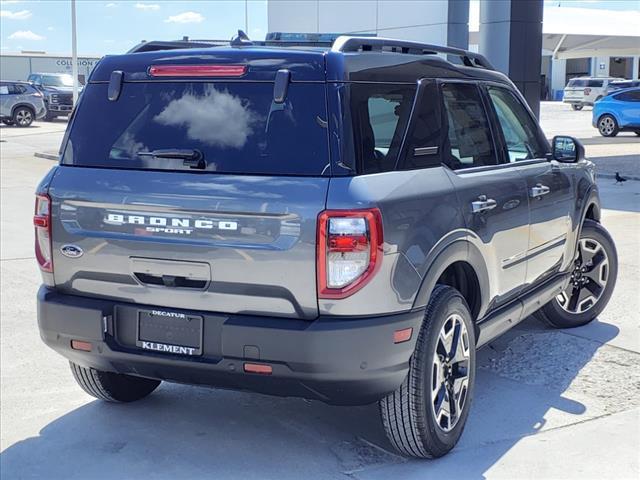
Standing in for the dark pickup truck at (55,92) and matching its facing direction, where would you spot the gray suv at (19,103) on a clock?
The gray suv is roughly at 2 o'clock from the dark pickup truck.

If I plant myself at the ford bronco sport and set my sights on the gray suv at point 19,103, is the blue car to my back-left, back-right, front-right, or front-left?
front-right

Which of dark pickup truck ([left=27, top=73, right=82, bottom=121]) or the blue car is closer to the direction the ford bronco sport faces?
the blue car

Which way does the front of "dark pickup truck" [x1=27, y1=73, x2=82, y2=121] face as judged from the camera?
facing the viewer and to the right of the viewer

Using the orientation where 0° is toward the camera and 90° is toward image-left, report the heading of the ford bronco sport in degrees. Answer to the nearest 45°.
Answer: approximately 225°

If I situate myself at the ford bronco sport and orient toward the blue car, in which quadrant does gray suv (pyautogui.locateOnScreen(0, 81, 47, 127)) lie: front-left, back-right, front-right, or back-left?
front-left

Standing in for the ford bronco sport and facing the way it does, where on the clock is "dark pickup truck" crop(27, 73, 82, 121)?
The dark pickup truck is roughly at 10 o'clock from the ford bronco sport.

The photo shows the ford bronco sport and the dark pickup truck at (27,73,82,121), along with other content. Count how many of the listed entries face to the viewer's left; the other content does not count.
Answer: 0

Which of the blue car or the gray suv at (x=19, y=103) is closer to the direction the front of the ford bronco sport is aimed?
the blue car

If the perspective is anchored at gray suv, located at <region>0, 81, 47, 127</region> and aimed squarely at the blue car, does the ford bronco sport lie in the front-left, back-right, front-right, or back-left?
front-right

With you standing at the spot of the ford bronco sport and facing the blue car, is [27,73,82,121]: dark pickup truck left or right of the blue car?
left

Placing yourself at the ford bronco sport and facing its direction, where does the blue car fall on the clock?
The blue car is roughly at 11 o'clock from the ford bronco sport.
